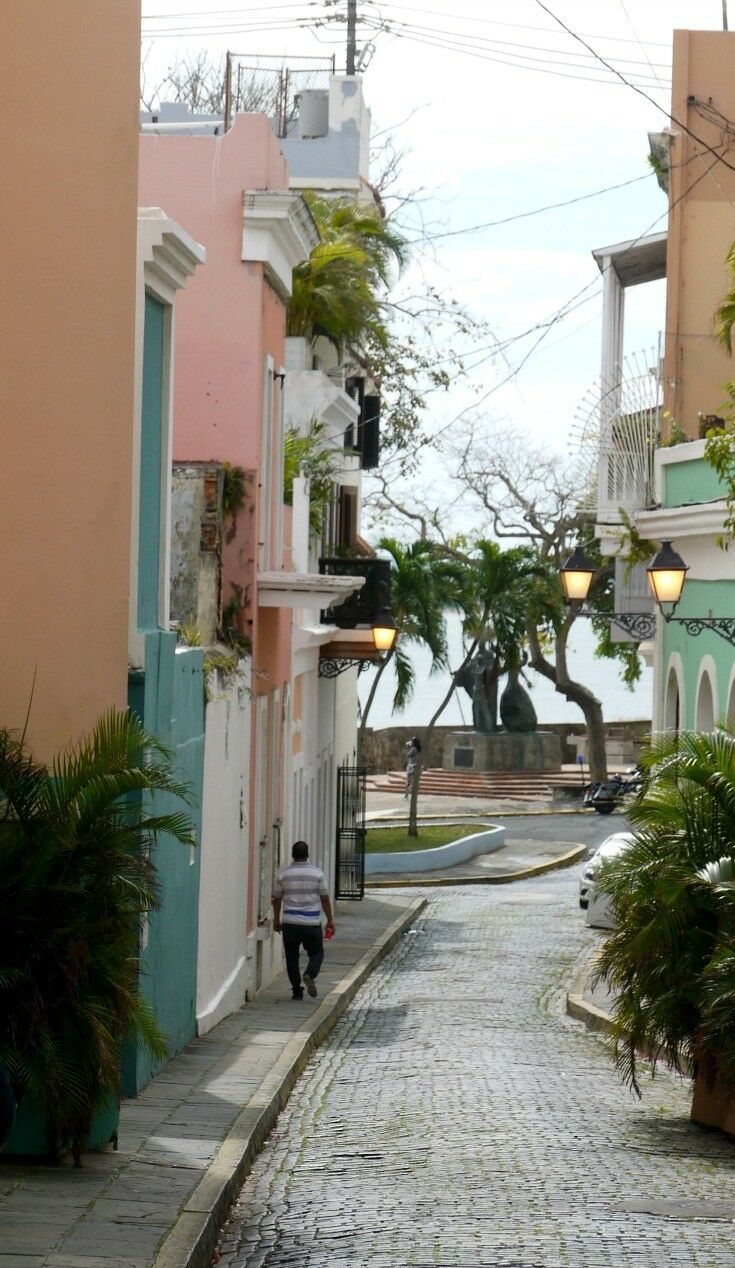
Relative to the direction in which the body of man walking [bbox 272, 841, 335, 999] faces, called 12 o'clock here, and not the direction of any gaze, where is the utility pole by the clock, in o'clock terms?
The utility pole is roughly at 12 o'clock from the man walking.

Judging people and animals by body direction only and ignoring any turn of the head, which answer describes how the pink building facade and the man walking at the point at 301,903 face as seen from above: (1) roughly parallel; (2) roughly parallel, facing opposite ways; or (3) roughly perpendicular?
roughly perpendicular

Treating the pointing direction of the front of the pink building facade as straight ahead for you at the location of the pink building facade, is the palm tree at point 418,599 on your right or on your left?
on your left

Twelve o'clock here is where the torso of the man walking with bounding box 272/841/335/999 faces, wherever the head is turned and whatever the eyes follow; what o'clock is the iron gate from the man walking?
The iron gate is roughly at 12 o'clock from the man walking.

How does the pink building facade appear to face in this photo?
to the viewer's right

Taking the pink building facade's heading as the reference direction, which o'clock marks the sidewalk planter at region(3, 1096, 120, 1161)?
The sidewalk planter is roughly at 3 o'clock from the pink building facade.

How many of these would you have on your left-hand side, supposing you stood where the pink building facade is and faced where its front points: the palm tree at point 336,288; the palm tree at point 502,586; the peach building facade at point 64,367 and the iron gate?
3

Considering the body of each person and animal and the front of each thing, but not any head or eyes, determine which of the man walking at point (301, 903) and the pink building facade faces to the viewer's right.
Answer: the pink building facade

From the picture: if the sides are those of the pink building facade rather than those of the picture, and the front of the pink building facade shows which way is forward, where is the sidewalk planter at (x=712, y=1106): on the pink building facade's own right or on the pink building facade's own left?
on the pink building facade's own right

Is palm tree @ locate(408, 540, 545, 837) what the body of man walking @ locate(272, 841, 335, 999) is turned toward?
yes

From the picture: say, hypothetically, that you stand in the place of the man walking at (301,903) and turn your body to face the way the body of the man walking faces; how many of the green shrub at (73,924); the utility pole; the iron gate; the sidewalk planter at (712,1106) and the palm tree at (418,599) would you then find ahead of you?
3

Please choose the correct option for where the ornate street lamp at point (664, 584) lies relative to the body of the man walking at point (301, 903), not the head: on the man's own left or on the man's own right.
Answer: on the man's own right

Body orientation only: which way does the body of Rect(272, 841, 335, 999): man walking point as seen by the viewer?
away from the camera

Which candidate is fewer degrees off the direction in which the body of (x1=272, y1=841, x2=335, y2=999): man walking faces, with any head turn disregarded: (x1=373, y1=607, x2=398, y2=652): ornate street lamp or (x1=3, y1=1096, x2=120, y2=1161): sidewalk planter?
the ornate street lamp
